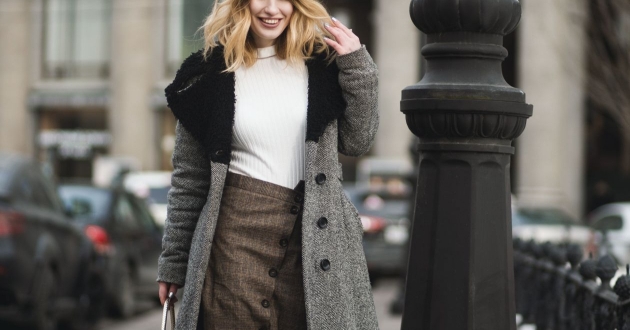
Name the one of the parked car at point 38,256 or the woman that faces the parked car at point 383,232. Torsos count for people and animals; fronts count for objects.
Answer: the parked car at point 38,256

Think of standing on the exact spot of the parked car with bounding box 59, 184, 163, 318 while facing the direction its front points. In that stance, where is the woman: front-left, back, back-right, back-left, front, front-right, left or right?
back-right

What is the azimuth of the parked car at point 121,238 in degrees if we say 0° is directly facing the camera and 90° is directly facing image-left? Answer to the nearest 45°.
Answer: approximately 225°

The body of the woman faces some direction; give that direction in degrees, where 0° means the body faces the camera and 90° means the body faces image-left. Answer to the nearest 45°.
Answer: approximately 0°

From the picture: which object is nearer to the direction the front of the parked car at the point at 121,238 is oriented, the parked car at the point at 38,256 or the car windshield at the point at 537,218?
the car windshield

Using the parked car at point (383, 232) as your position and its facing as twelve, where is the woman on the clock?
The woman is roughly at 6 o'clock from the parked car.

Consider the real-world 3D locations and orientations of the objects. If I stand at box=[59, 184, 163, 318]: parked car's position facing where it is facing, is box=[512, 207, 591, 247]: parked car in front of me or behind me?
in front

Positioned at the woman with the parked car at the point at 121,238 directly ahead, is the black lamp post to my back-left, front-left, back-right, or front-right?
back-right

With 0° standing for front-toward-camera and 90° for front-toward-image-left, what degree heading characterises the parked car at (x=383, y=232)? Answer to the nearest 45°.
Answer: approximately 180°
